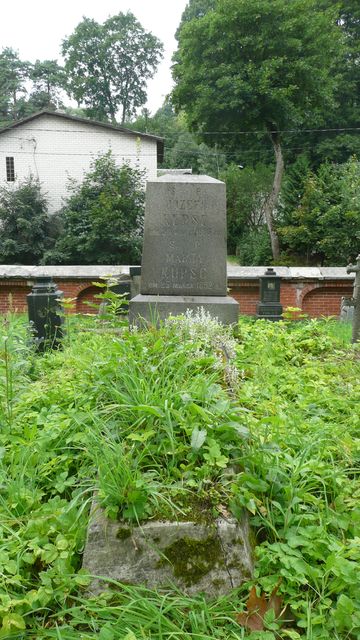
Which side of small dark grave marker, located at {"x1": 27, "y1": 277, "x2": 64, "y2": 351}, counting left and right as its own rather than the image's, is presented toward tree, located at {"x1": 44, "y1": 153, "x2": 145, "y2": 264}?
back

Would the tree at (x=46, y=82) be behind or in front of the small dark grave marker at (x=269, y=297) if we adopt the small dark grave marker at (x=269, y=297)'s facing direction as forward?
behind

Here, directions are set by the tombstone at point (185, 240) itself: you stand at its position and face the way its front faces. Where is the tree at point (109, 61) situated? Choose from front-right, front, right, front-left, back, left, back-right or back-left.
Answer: back

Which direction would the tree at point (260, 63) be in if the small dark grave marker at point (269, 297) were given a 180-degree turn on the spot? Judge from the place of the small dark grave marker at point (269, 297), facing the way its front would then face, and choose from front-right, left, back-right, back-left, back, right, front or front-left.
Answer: front

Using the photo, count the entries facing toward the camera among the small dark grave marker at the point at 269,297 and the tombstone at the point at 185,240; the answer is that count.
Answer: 2

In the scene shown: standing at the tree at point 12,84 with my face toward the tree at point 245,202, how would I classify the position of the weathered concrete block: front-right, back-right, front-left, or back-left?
front-right

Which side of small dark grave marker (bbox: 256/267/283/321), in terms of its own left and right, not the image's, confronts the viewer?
front

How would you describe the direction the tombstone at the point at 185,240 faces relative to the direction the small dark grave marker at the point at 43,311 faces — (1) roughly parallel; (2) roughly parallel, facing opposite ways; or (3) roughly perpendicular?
roughly parallel

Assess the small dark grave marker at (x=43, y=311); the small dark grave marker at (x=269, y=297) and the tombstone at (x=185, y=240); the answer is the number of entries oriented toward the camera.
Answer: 3

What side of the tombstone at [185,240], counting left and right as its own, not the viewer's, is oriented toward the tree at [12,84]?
back

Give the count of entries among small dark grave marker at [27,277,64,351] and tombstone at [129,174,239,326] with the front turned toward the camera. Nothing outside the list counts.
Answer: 2

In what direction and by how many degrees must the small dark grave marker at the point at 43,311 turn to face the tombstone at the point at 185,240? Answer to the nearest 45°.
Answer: approximately 45° to its left

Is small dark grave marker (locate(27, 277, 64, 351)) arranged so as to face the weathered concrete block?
yes

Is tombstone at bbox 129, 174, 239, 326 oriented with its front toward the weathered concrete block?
yes

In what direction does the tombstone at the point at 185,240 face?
toward the camera
